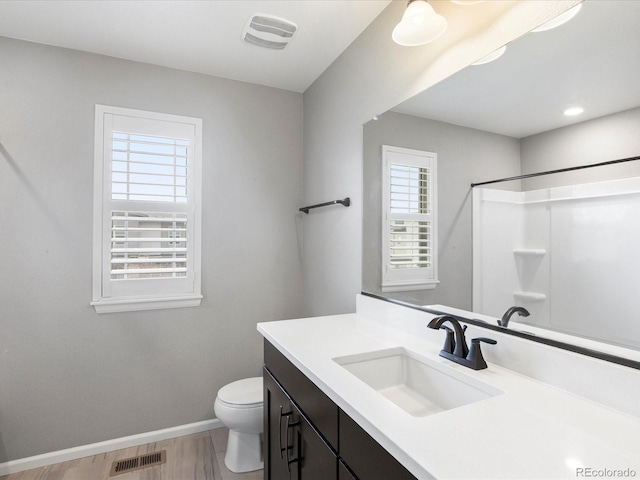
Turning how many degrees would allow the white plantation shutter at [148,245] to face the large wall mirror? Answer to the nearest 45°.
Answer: approximately 45° to its left

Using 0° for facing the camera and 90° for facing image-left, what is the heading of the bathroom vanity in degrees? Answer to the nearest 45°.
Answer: approximately 45°

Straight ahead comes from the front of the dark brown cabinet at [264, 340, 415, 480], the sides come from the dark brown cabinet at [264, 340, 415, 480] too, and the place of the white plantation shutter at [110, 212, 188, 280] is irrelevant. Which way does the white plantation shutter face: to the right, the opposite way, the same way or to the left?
to the left

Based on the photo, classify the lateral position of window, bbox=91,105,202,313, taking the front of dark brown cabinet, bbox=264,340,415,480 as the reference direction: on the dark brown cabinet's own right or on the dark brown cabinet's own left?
on the dark brown cabinet's own right
